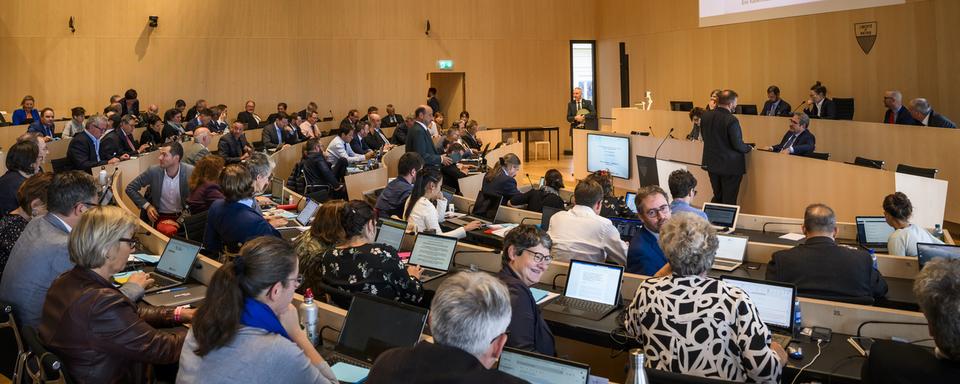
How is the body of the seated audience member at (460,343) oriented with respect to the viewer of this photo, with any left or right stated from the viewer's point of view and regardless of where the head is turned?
facing away from the viewer and to the right of the viewer

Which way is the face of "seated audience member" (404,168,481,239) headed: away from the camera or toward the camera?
away from the camera

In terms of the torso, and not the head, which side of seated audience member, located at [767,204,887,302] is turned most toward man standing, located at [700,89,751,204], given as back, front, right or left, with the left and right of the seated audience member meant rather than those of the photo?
front

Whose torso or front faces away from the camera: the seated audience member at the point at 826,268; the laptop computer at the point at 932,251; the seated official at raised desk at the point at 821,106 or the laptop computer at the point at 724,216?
the seated audience member at the point at 826,268

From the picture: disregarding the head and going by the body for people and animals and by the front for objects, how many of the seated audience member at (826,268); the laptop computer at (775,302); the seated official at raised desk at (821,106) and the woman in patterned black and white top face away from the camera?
2

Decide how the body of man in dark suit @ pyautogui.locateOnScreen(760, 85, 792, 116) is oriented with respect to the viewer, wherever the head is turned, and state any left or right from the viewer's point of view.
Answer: facing the viewer and to the left of the viewer

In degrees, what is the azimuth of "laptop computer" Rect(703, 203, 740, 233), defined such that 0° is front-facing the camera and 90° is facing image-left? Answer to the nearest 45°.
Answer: approximately 0°

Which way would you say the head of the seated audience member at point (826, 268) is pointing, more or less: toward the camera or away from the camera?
away from the camera

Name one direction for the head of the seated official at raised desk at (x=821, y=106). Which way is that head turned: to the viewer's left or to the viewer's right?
to the viewer's left

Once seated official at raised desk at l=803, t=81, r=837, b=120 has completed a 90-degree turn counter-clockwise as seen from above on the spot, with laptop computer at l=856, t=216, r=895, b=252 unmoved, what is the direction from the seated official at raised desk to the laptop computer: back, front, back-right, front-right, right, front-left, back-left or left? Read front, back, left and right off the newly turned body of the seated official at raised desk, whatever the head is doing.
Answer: front-right

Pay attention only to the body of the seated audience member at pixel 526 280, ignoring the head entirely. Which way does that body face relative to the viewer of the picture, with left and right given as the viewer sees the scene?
facing the viewer and to the right of the viewer
